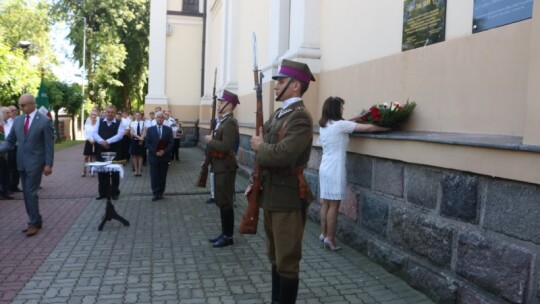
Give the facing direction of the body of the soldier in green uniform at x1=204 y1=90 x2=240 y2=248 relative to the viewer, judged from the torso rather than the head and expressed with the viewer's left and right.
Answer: facing to the left of the viewer

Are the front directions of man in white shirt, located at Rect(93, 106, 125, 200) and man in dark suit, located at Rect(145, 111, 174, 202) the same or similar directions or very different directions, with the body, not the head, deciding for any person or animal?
same or similar directions

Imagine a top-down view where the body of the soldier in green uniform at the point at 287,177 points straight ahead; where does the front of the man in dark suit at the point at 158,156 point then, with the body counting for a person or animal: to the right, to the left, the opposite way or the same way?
to the left

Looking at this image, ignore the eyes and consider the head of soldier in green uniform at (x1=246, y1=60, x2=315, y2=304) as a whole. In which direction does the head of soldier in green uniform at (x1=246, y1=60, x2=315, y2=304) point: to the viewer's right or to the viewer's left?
to the viewer's left

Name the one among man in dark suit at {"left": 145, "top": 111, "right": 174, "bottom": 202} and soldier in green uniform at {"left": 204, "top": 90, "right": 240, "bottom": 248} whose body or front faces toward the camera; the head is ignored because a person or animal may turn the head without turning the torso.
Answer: the man in dark suit

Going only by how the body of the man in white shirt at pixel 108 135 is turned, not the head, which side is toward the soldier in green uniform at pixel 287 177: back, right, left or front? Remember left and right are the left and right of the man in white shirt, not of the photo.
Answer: front

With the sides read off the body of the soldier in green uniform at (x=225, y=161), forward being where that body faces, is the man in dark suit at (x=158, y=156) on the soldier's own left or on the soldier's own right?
on the soldier's own right

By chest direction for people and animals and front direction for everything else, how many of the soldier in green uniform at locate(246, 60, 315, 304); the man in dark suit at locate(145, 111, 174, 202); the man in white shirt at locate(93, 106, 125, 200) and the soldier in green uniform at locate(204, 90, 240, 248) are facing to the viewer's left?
2

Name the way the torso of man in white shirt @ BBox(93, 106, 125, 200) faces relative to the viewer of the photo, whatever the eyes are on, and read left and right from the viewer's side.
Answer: facing the viewer

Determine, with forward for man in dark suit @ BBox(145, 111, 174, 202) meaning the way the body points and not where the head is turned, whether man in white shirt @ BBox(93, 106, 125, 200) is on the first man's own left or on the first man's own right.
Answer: on the first man's own right

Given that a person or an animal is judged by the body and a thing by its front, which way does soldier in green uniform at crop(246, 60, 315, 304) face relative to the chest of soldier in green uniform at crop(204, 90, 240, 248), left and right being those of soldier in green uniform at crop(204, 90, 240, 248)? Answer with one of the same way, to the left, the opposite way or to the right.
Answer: the same way

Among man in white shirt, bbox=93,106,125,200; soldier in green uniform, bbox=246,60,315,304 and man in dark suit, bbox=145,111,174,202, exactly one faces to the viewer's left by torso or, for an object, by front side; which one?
the soldier in green uniform

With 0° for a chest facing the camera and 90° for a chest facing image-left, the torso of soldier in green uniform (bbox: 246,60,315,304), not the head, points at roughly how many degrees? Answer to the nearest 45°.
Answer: approximately 90°

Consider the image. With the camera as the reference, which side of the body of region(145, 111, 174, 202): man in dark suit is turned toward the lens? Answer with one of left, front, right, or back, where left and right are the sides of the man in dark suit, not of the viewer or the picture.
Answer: front

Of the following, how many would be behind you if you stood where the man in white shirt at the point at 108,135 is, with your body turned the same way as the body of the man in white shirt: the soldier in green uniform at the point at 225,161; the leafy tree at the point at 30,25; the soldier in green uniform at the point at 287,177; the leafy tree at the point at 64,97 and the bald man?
2
